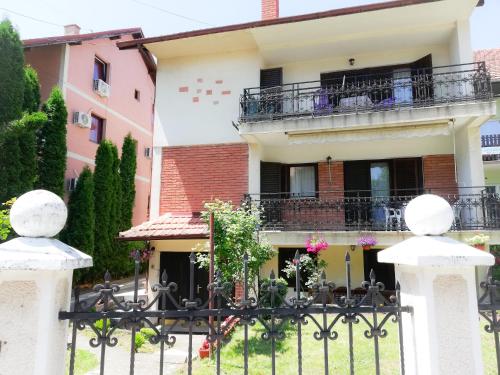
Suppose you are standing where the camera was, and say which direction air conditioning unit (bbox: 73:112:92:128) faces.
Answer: facing the viewer and to the right of the viewer

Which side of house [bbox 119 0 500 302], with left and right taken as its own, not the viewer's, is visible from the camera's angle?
front

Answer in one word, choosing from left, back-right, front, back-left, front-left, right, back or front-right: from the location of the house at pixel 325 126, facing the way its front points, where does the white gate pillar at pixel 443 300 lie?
front

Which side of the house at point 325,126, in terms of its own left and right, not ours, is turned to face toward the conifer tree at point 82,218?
right

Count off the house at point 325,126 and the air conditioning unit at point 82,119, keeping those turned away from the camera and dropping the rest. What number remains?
0

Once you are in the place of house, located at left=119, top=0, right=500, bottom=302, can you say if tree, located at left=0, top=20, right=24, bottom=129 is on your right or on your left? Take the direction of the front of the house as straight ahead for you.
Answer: on your right

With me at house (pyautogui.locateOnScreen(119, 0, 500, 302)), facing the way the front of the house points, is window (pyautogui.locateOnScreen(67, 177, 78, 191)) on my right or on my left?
on my right
